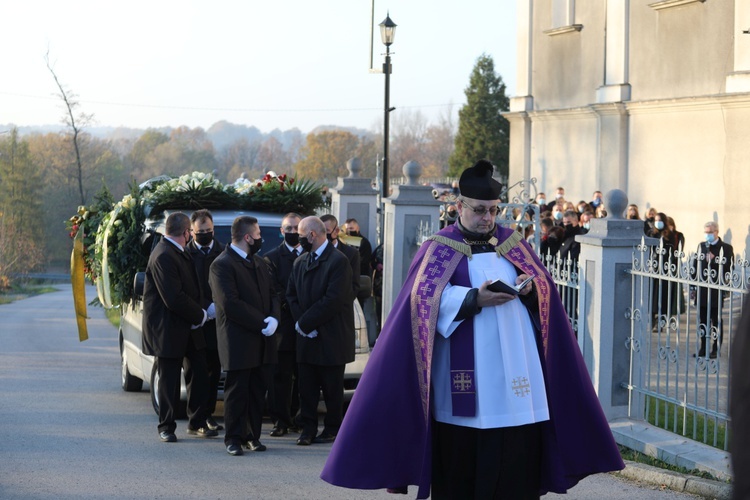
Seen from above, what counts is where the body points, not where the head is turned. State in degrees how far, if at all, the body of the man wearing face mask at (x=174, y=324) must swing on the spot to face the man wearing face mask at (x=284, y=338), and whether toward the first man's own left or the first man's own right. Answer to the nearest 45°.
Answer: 0° — they already face them

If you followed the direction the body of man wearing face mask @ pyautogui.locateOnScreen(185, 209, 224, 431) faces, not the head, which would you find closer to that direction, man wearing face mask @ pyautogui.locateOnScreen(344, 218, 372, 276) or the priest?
the priest

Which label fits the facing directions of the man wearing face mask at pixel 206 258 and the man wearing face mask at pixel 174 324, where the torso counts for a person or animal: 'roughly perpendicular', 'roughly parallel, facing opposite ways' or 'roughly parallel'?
roughly perpendicular

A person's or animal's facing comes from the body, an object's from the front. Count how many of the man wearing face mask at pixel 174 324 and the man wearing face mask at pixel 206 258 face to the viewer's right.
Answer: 1

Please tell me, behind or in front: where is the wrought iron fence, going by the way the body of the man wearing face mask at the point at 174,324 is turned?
in front

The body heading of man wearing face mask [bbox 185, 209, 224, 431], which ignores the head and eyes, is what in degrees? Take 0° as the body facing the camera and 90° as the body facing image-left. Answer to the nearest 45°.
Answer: approximately 0°

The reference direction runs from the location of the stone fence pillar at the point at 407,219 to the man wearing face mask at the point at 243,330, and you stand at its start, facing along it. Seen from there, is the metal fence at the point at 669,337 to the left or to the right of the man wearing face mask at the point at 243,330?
left

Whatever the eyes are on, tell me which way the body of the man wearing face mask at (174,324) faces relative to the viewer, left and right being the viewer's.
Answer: facing to the right of the viewer

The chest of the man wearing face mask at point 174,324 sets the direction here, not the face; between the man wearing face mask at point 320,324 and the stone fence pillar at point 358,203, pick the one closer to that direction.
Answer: the man wearing face mask

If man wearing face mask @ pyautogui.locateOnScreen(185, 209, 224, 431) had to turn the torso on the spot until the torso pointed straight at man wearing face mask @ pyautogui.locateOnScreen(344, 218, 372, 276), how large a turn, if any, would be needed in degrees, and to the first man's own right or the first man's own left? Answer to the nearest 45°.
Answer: approximately 135° to the first man's own left

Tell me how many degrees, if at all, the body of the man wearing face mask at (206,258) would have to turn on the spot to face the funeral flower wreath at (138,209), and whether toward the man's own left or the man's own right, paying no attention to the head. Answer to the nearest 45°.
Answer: approximately 180°

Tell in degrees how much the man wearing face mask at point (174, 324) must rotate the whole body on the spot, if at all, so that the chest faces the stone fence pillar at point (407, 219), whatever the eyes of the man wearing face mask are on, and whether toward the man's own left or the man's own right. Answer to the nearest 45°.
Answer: approximately 45° to the man's own left
